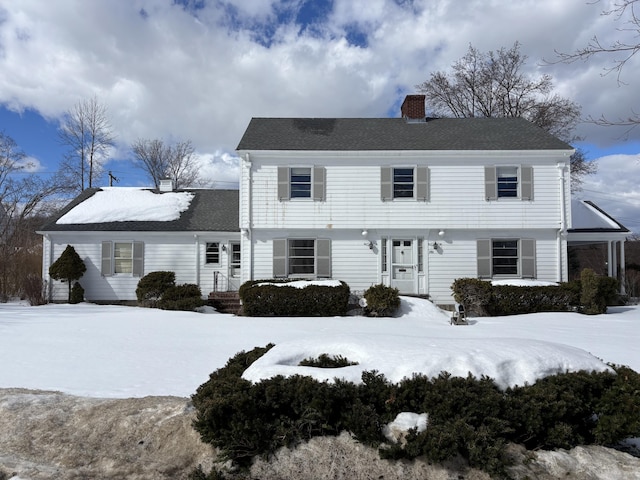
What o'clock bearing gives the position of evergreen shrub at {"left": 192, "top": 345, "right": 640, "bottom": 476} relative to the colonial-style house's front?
The evergreen shrub is roughly at 12 o'clock from the colonial-style house.

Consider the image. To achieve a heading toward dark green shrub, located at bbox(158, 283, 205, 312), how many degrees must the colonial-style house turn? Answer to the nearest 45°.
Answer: approximately 90° to its right

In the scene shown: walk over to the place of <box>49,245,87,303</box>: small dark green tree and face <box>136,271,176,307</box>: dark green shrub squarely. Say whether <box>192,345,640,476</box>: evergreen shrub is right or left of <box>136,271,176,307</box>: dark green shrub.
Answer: right

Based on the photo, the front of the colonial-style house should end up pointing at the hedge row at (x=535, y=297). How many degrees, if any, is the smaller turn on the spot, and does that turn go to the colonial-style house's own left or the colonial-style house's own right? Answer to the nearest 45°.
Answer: approximately 90° to the colonial-style house's own left

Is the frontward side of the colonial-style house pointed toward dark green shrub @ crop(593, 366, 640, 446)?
yes

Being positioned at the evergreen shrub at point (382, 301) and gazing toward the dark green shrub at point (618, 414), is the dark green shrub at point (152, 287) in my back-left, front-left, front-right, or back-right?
back-right

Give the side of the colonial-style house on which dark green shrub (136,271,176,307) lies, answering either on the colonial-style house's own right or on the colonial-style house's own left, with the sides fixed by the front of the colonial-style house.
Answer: on the colonial-style house's own right

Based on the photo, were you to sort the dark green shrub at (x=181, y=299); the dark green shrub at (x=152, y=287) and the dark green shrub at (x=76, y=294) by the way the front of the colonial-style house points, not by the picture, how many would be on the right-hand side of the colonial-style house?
3

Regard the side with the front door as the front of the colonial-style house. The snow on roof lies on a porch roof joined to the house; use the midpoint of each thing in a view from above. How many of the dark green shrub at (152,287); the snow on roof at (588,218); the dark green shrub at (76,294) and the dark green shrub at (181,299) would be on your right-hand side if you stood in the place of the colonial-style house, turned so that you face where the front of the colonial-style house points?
3

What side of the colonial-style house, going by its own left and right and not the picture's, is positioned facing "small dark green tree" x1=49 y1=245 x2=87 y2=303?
right

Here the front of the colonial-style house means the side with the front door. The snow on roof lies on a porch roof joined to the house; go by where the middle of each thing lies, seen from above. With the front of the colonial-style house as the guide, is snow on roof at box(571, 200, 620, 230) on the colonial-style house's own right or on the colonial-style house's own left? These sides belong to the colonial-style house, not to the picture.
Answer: on the colonial-style house's own left
